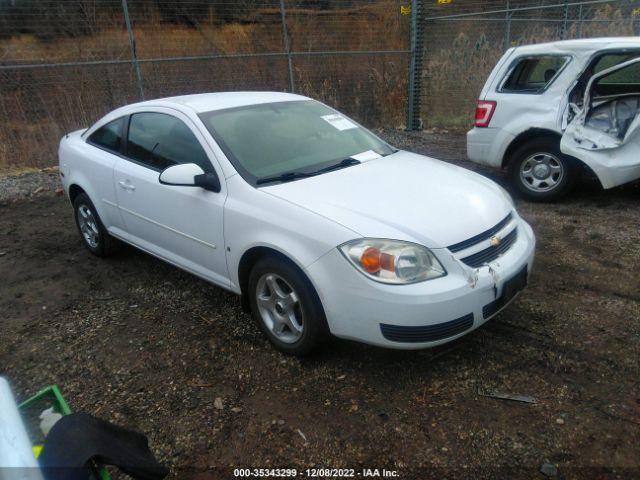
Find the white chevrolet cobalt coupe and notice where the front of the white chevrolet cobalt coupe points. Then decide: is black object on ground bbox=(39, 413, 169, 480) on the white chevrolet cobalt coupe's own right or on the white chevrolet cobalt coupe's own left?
on the white chevrolet cobalt coupe's own right

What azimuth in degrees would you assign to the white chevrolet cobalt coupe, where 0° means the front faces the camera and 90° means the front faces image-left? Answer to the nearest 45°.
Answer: approximately 315°

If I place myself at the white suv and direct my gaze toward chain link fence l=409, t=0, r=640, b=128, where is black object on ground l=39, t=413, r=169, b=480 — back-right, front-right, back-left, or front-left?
back-left

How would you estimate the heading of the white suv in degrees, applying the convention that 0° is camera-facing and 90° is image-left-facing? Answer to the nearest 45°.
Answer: approximately 270°

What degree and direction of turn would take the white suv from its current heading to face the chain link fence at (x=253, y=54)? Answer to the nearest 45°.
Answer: approximately 135° to its left

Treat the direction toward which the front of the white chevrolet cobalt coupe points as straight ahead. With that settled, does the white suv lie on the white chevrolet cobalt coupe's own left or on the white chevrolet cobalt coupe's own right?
on the white chevrolet cobalt coupe's own left

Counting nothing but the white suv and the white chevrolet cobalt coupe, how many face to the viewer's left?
0

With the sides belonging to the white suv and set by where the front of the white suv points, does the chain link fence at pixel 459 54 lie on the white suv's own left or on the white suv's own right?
on the white suv's own left

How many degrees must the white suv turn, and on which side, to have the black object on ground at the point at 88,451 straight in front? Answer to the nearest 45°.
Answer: approximately 90° to its right

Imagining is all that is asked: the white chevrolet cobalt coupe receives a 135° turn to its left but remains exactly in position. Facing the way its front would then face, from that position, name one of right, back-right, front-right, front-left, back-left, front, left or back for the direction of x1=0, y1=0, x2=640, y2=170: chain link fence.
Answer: front
